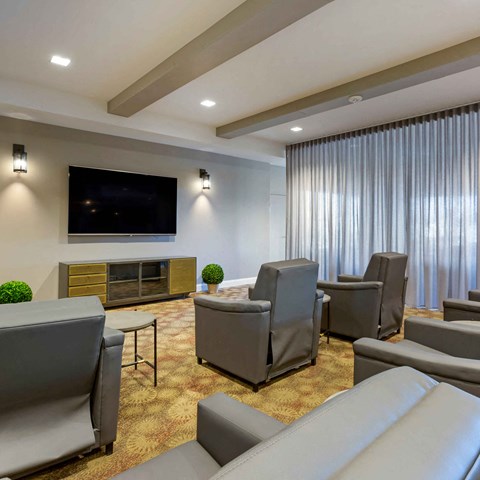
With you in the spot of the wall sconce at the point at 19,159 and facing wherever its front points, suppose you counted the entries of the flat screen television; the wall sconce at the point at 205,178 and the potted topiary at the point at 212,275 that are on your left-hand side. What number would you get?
3

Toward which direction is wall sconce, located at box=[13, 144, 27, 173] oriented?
toward the camera

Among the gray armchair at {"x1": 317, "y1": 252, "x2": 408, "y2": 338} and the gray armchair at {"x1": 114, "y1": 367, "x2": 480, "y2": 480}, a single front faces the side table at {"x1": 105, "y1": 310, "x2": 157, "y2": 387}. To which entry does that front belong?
the gray armchair at {"x1": 114, "y1": 367, "x2": 480, "y2": 480}

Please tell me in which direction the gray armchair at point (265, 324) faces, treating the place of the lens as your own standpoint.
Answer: facing away from the viewer and to the left of the viewer

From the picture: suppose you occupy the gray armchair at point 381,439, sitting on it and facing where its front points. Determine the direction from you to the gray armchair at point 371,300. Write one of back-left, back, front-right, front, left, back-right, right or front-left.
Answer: front-right

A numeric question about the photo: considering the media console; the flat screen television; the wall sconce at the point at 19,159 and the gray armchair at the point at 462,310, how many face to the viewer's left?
1

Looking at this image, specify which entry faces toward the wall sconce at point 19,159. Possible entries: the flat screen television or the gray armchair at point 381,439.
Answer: the gray armchair

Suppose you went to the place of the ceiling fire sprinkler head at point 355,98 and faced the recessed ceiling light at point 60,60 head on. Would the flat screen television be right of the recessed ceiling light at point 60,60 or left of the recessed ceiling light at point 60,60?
right

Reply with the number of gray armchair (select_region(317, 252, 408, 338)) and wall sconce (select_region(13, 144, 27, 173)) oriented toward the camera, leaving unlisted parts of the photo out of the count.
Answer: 1

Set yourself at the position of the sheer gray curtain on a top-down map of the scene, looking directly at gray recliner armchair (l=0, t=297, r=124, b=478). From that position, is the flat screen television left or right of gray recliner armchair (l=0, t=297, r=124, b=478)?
right

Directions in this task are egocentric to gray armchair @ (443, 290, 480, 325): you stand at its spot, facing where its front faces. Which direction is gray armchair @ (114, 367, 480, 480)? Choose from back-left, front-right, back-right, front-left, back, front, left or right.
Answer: left

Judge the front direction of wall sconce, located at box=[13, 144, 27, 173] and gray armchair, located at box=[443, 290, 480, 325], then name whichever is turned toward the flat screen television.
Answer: the gray armchair

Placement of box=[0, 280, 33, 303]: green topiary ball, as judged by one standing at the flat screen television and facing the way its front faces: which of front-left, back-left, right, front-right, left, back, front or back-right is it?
right

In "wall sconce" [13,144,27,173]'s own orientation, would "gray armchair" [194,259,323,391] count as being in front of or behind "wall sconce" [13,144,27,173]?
in front

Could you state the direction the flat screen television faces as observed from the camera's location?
facing the viewer and to the right of the viewer

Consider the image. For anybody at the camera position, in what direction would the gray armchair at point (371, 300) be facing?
facing away from the viewer and to the left of the viewer
